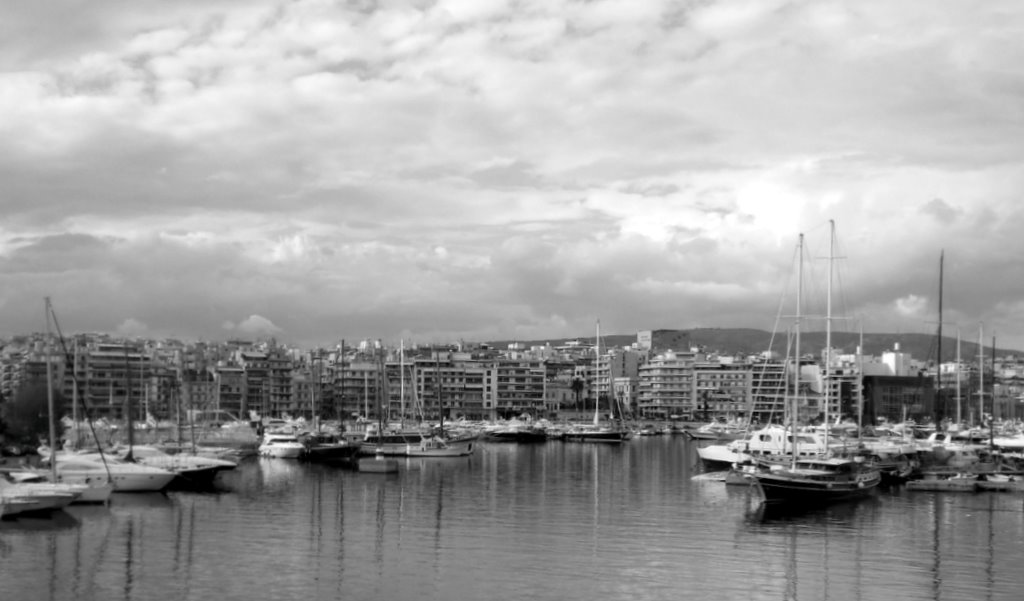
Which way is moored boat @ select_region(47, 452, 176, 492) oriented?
to the viewer's right

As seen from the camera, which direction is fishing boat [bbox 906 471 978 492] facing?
to the viewer's left

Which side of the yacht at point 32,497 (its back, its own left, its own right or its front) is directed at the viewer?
right

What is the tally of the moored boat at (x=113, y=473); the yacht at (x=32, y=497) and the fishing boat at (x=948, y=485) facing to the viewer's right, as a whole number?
2

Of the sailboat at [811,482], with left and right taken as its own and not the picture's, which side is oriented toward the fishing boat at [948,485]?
back

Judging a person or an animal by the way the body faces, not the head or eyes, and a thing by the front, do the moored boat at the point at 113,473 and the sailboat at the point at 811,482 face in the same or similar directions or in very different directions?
very different directions
